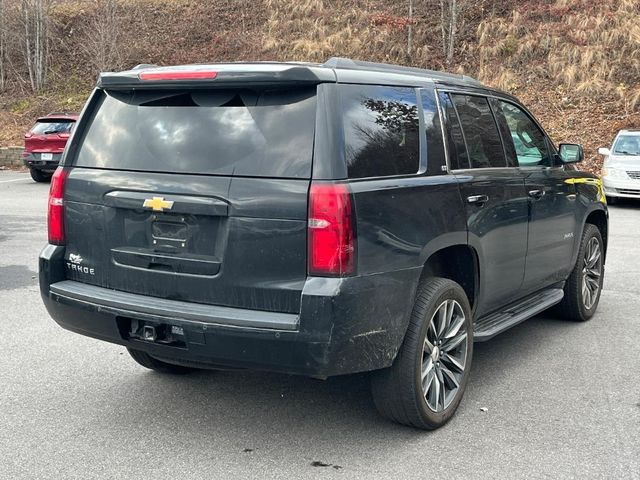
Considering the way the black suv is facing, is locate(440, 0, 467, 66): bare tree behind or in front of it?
in front

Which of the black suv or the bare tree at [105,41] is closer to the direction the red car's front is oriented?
the bare tree

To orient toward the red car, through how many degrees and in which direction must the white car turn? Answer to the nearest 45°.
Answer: approximately 90° to its right

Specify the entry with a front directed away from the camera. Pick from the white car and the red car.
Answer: the red car

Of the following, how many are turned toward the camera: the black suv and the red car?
0

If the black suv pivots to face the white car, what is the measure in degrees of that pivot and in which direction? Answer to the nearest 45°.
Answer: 0° — it already faces it

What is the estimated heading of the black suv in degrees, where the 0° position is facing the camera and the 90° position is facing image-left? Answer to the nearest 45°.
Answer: approximately 225°

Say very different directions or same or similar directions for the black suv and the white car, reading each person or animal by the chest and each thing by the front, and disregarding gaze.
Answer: very different directions

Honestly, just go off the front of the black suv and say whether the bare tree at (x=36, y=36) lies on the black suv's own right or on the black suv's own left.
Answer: on the black suv's own left

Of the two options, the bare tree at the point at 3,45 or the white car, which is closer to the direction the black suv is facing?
the white car

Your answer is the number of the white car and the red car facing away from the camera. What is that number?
1

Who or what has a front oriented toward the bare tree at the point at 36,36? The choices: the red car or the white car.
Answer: the red car

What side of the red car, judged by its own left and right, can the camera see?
back

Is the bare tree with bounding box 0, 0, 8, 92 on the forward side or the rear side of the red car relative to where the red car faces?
on the forward side

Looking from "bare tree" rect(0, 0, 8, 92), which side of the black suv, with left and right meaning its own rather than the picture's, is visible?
left

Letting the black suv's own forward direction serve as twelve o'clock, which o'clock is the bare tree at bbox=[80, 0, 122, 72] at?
The bare tree is roughly at 10 o'clock from the black suv.
